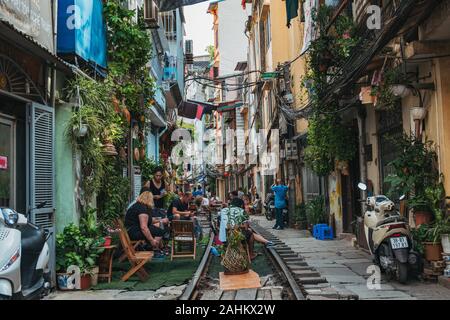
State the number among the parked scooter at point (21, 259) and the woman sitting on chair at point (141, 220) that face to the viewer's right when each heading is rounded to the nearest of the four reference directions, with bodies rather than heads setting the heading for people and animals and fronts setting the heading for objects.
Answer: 1

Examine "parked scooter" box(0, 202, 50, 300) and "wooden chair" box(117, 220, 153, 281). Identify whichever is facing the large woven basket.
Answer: the wooden chair

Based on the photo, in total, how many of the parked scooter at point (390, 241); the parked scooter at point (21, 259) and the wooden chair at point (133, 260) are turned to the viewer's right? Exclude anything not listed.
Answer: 1

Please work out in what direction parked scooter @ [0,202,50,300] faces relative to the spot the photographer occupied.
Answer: facing the viewer and to the left of the viewer

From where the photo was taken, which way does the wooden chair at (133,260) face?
to the viewer's right

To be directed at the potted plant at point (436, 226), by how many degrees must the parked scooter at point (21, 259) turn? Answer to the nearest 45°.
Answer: approximately 135° to its left

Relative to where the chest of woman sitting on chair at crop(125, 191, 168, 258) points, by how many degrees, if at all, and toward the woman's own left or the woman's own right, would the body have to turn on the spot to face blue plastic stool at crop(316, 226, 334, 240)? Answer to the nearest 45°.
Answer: approximately 45° to the woman's own left

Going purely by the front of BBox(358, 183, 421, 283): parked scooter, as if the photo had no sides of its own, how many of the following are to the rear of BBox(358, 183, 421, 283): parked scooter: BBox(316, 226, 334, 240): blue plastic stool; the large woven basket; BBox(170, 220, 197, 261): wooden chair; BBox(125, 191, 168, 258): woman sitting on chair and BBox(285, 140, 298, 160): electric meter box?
0

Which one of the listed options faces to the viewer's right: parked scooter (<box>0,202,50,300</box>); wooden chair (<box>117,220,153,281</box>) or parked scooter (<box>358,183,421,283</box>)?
the wooden chair

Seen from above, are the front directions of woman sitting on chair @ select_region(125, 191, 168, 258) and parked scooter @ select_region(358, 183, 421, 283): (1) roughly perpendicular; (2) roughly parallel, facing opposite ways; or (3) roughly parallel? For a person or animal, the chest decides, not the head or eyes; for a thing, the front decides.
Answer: roughly perpendicular

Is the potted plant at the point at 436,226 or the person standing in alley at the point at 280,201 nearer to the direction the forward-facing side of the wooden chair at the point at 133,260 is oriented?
the potted plant

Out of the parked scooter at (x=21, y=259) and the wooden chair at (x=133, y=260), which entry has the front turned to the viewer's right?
the wooden chair

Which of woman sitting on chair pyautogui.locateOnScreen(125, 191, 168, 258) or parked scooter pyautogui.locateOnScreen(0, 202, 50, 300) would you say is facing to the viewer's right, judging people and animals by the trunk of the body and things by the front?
the woman sitting on chair

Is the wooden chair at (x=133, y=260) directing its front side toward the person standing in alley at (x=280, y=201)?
no

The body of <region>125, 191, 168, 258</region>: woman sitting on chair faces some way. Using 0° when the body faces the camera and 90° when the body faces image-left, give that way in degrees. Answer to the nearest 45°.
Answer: approximately 270°

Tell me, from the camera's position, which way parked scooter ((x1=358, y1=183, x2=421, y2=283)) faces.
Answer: facing away from the viewer and to the left of the viewer
